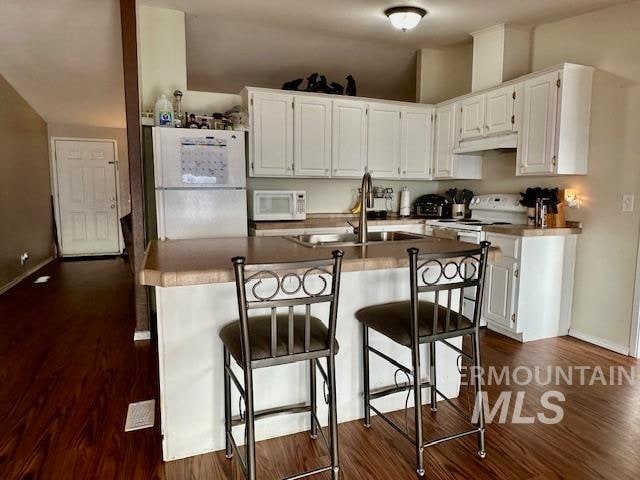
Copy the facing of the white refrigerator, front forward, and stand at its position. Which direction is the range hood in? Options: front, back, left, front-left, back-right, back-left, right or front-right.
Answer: left

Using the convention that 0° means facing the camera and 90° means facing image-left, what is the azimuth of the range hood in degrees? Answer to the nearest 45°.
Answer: approximately 45°

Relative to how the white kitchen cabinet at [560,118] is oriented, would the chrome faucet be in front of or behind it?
in front

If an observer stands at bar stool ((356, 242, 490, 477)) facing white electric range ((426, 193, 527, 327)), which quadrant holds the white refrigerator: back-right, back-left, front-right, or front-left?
front-left

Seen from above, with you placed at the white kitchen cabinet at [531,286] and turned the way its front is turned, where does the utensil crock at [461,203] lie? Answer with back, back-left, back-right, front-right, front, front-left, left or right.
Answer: right

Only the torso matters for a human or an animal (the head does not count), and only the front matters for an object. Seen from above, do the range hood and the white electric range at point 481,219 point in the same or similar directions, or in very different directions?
same or similar directions

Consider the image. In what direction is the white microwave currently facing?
toward the camera

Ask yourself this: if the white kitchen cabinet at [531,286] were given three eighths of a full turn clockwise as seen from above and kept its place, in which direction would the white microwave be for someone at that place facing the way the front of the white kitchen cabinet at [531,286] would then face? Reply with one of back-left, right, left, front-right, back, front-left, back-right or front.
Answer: left

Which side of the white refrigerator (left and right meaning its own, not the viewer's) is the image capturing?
front

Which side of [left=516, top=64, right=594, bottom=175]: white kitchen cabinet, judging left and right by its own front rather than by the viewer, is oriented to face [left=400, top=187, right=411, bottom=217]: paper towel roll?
right

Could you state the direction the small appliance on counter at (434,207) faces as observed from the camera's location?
facing the viewer and to the left of the viewer

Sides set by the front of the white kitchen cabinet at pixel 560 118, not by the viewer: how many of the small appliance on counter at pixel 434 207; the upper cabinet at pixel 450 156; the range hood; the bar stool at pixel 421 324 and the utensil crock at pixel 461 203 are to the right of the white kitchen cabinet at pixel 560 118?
4

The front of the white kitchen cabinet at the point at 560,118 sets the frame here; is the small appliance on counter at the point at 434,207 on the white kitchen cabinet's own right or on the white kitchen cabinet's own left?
on the white kitchen cabinet's own right

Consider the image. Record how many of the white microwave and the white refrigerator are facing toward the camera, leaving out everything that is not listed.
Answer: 2

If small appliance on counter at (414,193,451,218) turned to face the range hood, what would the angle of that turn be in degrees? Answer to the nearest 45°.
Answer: approximately 90° to its left

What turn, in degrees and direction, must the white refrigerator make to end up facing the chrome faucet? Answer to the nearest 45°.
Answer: approximately 45° to its left

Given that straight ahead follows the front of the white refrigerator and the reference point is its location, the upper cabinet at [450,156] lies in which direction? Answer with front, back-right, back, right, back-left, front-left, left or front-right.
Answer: left

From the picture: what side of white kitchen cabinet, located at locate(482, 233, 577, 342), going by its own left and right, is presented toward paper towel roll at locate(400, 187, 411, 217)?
right
